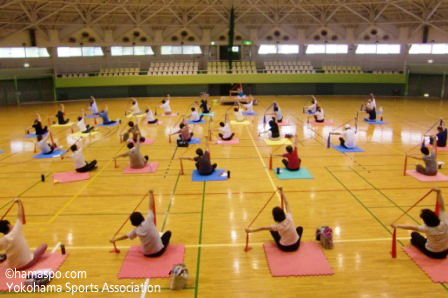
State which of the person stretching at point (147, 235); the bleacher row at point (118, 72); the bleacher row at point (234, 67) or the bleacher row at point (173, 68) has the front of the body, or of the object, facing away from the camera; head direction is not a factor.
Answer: the person stretching

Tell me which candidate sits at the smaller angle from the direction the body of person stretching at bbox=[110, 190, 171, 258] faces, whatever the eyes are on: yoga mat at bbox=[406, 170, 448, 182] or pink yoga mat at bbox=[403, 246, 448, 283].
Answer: the yoga mat

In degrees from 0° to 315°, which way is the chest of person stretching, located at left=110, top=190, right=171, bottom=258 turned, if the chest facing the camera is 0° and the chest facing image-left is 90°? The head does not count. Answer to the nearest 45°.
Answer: approximately 180°

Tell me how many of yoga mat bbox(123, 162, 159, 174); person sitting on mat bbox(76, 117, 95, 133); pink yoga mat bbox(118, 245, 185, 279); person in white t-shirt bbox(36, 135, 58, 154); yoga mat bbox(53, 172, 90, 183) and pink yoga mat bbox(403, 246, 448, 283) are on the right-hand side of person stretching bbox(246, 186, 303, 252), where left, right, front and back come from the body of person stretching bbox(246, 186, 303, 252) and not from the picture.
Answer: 1

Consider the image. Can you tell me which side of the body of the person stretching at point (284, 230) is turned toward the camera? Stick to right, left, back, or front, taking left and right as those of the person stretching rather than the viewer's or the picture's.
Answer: back

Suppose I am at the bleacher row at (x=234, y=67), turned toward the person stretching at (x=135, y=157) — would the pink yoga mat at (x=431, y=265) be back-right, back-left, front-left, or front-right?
front-left

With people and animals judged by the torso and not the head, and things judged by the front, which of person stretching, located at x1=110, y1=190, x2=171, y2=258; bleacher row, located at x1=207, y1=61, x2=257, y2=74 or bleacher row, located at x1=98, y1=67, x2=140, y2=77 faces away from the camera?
the person stretching

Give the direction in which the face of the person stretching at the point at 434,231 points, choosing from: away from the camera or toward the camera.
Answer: away from the camera

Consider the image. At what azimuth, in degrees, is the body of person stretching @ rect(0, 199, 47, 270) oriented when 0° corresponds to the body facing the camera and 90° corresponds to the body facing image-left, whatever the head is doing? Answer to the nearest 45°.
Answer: approximately 180°

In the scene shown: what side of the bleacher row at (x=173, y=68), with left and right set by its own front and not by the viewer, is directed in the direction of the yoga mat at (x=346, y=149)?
front

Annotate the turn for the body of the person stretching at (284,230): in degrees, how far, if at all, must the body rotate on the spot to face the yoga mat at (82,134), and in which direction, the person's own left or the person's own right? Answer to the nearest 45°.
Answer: approximately 45° to the person's own left

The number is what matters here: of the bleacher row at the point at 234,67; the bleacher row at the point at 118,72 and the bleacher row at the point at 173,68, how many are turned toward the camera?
3

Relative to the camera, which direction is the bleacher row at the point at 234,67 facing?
toward the camera

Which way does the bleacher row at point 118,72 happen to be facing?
toward the camera

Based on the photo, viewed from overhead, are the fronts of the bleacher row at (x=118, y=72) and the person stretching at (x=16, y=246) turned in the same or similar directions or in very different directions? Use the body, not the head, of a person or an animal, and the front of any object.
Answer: very different directions

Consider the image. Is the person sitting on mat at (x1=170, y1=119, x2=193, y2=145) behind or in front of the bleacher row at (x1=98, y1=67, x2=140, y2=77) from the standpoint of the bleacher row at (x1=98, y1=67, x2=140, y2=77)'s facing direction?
in front

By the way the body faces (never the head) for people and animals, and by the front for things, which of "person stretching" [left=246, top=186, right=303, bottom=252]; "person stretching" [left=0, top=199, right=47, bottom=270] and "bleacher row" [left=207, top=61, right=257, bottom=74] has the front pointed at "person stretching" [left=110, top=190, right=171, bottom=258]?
the bleacher row
